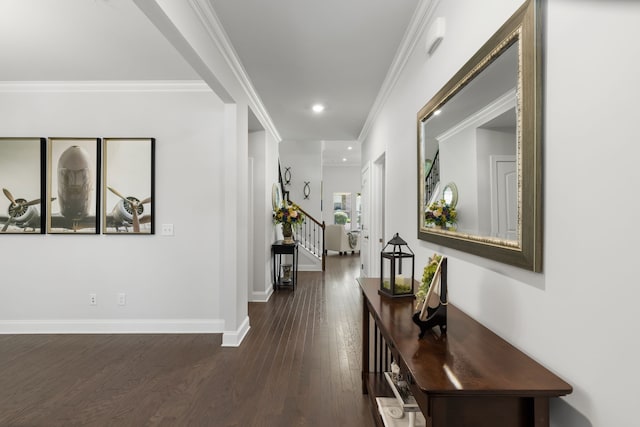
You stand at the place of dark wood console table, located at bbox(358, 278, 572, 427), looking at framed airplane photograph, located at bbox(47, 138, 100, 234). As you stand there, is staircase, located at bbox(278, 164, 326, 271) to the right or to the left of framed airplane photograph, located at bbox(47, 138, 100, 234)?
right

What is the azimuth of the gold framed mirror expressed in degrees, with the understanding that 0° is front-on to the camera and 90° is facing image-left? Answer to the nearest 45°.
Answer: approximately 45°

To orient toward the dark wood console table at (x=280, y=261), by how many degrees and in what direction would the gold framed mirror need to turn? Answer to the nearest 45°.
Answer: approximately 90° to its right

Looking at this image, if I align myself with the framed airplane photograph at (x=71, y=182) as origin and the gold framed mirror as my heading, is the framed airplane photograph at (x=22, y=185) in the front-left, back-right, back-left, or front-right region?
back-right

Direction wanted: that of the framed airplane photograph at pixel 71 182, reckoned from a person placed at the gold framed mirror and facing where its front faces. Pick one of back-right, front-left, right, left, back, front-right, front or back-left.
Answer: front-right

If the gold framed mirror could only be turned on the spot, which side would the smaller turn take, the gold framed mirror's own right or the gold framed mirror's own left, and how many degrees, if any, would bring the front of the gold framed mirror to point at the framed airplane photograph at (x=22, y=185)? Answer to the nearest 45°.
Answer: approximately 45° to the gold framed mirror's own right

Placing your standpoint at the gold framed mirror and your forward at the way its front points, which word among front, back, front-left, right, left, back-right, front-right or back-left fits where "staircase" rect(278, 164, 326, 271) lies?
right

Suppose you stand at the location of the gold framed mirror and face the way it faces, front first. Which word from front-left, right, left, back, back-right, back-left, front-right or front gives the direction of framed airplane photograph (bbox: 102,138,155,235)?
front-right
